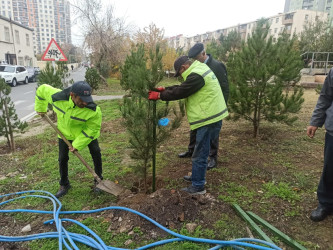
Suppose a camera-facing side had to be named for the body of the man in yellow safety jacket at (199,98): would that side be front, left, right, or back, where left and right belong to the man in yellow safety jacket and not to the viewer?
left

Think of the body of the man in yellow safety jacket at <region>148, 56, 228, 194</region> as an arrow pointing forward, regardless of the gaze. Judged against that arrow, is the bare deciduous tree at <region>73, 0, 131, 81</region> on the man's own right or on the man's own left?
on the man's own right

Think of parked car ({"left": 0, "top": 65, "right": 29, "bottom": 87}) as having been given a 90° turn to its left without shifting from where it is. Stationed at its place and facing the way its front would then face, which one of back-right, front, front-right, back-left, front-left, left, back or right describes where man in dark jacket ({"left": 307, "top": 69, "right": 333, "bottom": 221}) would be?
front-right

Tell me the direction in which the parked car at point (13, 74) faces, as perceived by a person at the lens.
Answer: facing the viewer and to the left of the viewer

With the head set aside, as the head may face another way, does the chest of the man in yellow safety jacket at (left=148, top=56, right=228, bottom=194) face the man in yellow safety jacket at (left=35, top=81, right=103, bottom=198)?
yes

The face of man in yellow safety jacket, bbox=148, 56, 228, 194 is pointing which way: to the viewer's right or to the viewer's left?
to the viewer's left

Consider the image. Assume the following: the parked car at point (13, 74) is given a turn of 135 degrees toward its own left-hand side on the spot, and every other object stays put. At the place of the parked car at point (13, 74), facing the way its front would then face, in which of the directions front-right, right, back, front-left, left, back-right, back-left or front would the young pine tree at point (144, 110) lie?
right

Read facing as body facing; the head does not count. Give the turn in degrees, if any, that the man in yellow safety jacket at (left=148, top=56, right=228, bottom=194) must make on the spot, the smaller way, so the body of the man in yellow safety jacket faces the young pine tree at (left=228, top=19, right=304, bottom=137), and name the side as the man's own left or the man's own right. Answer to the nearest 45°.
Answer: approximately 135° to the man's own right

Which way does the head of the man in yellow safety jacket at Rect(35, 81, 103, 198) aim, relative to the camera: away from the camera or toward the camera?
toward the camera

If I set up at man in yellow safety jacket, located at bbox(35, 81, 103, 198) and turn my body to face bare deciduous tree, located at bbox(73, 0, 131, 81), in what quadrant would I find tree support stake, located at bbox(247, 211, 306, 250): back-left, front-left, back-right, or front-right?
back-right

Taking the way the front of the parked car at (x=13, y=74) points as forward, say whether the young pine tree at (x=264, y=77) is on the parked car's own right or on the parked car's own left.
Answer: on the parked car's own left

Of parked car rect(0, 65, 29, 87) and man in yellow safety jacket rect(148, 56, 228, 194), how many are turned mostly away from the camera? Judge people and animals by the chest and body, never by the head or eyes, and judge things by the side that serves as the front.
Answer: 0

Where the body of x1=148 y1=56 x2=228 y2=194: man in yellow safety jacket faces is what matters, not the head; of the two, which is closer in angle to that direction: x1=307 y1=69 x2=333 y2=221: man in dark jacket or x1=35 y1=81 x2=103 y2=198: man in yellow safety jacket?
the man in yellow safety jacket

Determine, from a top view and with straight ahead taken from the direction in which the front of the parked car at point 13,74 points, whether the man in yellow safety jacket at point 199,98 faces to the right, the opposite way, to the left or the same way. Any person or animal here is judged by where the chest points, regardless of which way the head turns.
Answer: to the right

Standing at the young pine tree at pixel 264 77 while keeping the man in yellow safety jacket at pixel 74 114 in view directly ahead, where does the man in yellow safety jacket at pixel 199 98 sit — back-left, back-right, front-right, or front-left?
front-left

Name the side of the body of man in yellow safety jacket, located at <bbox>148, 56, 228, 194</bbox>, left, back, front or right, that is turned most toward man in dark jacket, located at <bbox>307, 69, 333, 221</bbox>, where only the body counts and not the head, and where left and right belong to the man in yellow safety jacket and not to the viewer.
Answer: back

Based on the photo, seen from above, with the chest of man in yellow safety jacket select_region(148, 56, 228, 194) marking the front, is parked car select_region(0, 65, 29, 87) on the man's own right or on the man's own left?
on the man's own right
